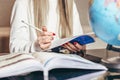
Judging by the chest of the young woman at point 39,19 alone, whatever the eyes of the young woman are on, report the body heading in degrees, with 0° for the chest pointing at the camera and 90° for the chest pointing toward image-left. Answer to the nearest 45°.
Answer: approximately 0°

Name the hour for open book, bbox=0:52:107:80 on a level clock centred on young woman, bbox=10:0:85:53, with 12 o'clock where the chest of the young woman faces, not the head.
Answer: The open book is roughly at 12 o'clock from the young woman.
